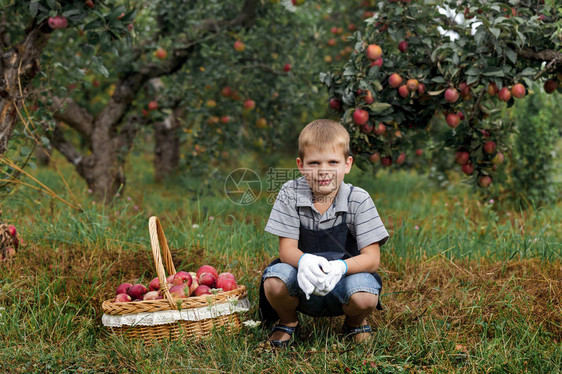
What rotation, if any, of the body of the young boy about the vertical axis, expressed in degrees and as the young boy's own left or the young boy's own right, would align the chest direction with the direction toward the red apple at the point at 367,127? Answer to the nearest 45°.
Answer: approximately 180°

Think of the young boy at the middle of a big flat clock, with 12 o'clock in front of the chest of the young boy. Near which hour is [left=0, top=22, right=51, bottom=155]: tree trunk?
The tree trunk is roughly at 4 o'clock from the young boy.

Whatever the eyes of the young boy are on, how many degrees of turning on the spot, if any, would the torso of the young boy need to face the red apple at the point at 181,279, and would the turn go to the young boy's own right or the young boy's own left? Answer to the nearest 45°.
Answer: approximately 90° to the young boy's own right

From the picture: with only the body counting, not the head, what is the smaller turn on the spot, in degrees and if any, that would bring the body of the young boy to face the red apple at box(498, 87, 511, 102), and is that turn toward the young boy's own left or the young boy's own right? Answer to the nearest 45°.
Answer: approximately 135° to the young boy's own left

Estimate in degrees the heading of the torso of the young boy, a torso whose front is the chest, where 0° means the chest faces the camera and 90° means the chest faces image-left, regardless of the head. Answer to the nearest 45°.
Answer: approximately 0°

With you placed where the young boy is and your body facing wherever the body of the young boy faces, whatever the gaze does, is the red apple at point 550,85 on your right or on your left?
on your left

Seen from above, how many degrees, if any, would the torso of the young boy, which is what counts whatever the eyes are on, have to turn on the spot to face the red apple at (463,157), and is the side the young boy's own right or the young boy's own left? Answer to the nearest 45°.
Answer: approximately 135° to the young boy's own left

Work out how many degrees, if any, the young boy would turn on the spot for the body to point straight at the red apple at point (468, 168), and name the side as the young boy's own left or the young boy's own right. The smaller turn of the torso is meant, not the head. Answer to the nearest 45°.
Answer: approximately 135° to the young boy's own left

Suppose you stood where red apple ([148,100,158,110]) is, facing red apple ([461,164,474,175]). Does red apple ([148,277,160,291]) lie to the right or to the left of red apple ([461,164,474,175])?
right
